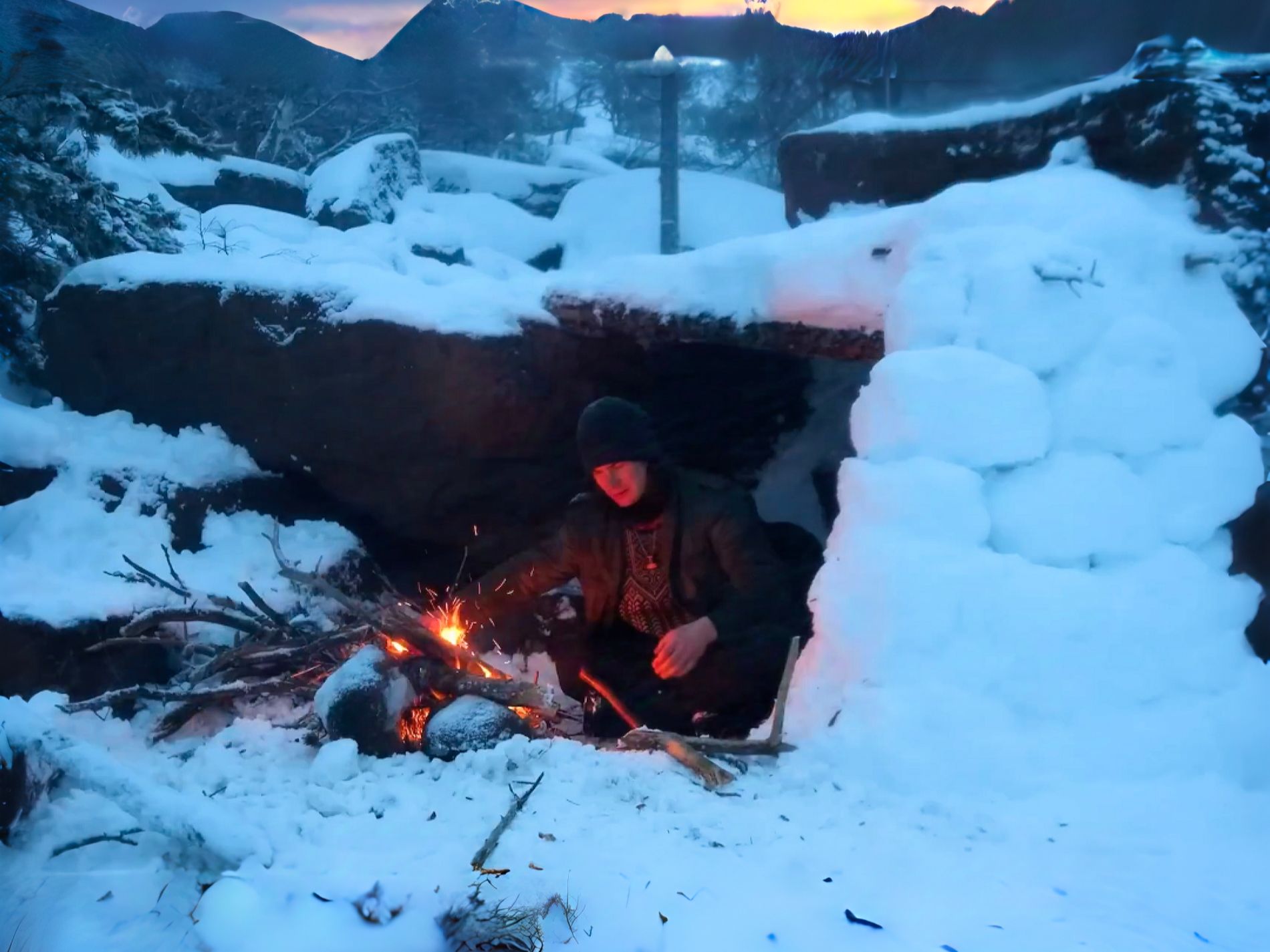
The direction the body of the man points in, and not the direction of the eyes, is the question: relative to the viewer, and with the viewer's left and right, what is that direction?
facing the viewer and to the left of the viewer

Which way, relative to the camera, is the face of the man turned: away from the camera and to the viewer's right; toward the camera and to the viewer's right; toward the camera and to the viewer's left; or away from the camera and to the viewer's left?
toward the camera and to the viewer's left

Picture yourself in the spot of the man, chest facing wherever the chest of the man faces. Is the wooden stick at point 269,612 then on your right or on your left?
on your right

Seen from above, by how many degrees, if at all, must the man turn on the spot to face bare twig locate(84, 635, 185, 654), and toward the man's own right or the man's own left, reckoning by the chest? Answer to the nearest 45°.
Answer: approximately 45° to the man's own right

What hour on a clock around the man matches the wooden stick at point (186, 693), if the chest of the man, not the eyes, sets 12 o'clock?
The wooden stick is roughly at 1 o'clock from the man.

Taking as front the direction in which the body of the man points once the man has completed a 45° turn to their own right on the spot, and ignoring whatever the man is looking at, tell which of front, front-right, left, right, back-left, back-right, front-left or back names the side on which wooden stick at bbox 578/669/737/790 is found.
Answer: left

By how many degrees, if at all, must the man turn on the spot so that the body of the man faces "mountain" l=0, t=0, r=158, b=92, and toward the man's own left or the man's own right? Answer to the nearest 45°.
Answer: approximately 90° to the man's own right

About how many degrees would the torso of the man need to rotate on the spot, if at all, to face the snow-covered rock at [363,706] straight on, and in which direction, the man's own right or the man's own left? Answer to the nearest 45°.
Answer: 0° — they already face it

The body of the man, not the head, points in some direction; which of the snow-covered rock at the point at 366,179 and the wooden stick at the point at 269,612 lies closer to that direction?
the wooden stick

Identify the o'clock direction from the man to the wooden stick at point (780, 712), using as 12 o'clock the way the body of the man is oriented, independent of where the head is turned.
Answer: The wooden stick is roughly at 10 o'clock from the man.
